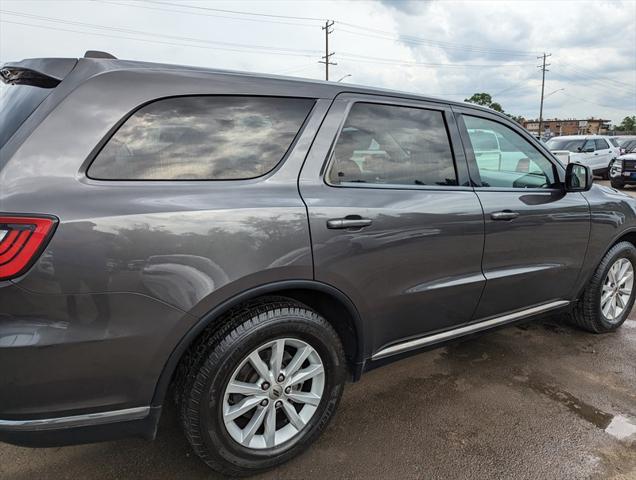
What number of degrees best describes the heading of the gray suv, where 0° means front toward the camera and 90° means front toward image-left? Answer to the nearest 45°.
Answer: approximately 225°

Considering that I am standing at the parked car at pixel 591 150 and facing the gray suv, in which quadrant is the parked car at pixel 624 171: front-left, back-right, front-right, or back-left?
front-left

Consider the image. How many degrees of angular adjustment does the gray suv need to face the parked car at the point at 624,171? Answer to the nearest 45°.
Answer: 0° — it already faces it

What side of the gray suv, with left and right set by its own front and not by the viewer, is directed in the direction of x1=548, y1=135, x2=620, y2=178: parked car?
front
